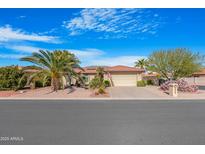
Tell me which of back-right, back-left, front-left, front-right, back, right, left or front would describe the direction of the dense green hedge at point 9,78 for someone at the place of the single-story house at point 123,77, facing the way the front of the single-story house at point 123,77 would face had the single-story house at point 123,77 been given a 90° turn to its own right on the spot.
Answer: front-left

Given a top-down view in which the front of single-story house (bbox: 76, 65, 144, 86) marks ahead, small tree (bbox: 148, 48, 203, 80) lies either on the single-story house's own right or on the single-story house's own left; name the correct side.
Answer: on the single-story house's own left

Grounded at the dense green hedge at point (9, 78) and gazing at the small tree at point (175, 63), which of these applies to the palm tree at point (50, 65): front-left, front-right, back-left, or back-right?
front-right

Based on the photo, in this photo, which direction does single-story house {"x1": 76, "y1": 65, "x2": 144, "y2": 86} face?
toward the camera

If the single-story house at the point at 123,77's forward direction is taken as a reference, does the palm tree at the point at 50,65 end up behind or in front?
in front
